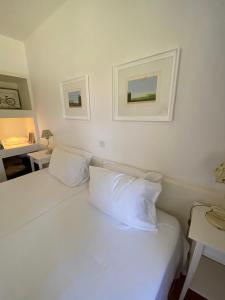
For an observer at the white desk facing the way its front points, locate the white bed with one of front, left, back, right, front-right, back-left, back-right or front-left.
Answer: front-right

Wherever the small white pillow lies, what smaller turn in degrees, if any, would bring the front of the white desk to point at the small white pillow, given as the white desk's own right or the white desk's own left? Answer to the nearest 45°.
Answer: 0° — it already faces it

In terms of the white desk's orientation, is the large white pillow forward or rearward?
forward
